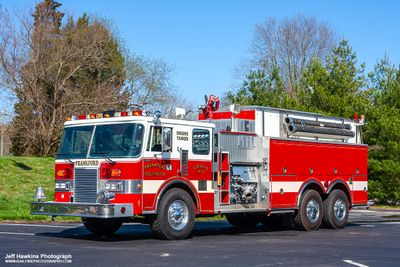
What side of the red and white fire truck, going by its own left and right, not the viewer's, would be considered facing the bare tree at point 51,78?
right

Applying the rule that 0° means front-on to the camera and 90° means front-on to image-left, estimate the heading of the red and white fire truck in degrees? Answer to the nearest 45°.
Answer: approximately 45°
